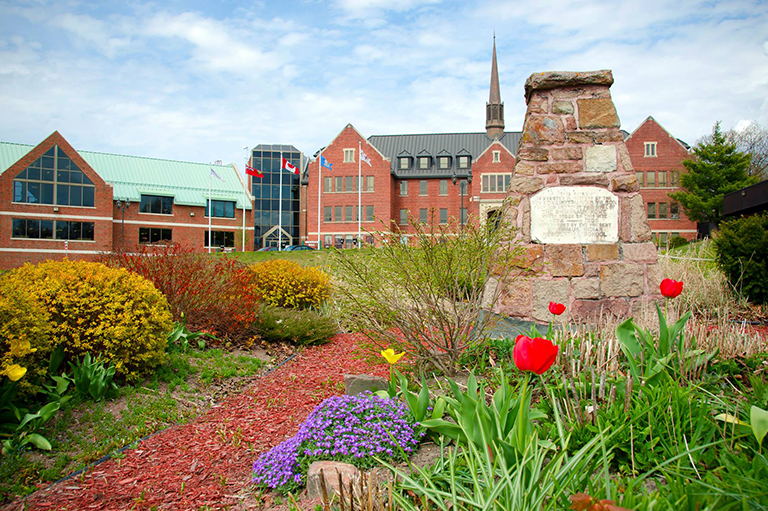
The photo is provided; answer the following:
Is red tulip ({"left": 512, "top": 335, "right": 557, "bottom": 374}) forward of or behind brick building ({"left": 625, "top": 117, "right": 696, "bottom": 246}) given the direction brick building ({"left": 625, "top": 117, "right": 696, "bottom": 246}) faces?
forward

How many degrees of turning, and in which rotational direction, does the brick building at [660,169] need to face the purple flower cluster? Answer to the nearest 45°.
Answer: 0° — it already faces it

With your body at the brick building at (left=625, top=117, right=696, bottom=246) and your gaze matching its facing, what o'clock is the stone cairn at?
The stone cairn is roughly at 12 o'clock from the brick building.

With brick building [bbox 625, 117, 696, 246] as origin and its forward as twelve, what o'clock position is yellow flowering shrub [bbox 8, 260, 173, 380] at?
The yellow flowering shrub is roughly at 12 o'clock from the brick building.

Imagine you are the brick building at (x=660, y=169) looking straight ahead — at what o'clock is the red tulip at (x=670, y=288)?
The red tulip is roughly at 12 o'clock from the brick building.

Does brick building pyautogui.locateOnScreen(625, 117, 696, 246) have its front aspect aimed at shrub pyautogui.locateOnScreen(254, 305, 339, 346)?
yes

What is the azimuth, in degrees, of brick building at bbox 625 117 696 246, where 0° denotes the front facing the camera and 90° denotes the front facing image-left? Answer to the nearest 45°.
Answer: approximately 0°

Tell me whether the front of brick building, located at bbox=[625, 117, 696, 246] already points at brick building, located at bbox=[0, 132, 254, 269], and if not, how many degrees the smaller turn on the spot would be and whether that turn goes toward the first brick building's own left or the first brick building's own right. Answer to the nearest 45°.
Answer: approximately 45° to the first brick building's own right

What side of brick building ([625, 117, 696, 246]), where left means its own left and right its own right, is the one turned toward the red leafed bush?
front

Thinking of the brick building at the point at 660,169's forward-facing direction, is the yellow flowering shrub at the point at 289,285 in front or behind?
in front

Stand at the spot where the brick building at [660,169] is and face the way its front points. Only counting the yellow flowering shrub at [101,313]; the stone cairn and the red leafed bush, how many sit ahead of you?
3

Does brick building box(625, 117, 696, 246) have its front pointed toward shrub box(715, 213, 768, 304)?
yes
